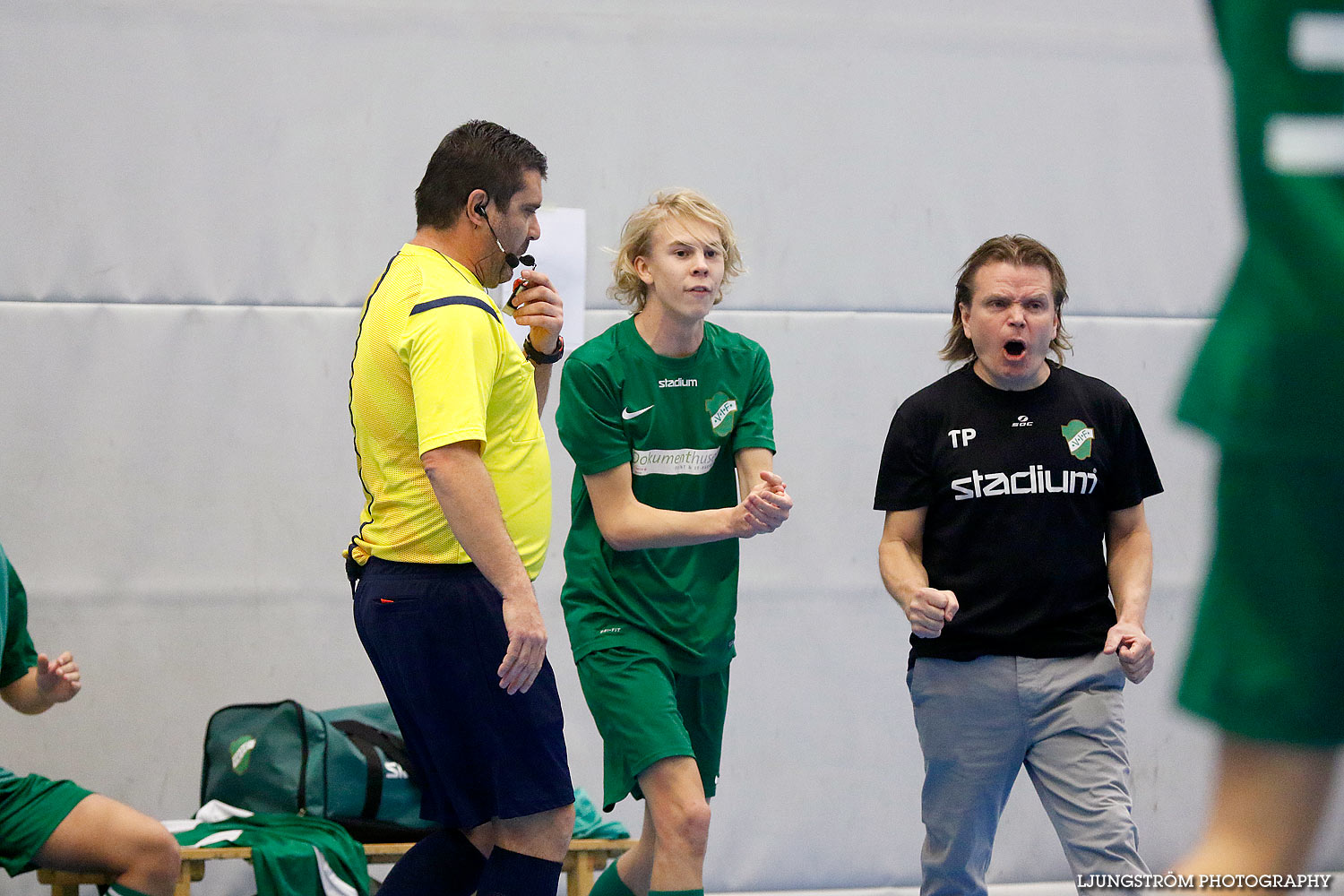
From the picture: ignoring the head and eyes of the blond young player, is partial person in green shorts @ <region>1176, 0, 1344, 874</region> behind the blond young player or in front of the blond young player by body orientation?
in front

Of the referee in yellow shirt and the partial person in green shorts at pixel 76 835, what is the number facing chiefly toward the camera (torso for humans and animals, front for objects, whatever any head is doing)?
0

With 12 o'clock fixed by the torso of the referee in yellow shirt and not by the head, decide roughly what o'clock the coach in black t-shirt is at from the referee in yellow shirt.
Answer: The coach in black t-shirt is roughly at 12 o'clock from the referee in yellow shirt.

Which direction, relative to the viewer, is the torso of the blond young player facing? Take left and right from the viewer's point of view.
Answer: facing the viewer and to the right of the viewer

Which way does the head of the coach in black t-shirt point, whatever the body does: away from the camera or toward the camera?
toward the camera

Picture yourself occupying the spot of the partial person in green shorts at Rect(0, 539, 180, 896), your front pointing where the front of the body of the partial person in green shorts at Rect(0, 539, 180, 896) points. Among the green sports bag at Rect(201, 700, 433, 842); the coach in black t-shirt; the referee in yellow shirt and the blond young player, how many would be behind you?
0

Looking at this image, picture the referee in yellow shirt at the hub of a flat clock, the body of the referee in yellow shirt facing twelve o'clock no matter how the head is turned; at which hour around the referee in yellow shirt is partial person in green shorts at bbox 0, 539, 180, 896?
The partial person in green shorts is roughly at 7 o'clock from the referee in yellow shirt.

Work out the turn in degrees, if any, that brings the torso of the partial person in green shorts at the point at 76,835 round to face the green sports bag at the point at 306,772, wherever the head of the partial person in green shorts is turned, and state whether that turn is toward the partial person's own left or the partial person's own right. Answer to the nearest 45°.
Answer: approximately 45° to the partial person's own left

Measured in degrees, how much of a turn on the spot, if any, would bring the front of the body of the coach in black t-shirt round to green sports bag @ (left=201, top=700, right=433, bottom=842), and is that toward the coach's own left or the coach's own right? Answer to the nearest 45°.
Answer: approximately 90° to the coach's own right

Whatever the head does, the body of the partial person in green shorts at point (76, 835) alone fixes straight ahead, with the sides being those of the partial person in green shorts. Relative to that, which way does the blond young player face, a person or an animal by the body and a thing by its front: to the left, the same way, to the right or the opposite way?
to the right

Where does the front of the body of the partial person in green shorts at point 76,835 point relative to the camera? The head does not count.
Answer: to the viewer's right

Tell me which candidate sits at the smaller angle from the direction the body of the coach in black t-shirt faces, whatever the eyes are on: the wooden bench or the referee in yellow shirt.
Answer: the referee in yellow shirt

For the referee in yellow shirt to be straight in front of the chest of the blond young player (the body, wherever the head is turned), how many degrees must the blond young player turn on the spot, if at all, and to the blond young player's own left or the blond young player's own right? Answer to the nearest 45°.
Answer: approximately 90° to the blond young player's own right

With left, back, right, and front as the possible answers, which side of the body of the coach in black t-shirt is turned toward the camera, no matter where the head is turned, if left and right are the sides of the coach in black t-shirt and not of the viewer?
front

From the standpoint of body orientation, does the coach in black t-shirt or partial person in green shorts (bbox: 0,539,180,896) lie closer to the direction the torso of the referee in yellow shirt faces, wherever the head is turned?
the coach in black t-shirt

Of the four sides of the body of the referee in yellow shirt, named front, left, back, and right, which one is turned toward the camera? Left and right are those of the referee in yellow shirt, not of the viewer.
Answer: right
